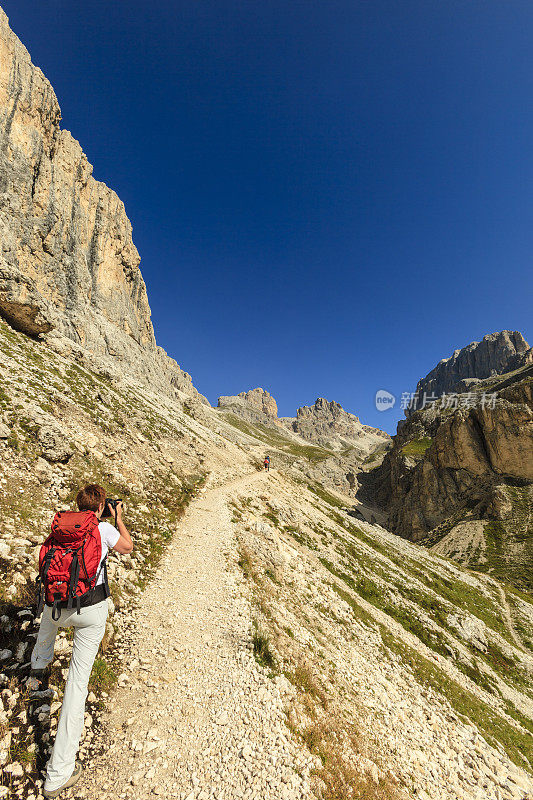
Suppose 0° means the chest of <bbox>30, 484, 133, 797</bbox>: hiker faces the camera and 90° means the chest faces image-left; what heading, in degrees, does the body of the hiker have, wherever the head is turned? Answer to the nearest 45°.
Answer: approximately 225°
